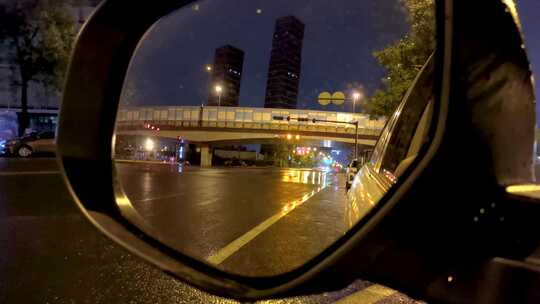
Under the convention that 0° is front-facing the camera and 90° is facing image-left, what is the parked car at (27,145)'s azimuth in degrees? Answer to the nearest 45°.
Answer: approximately 45°
